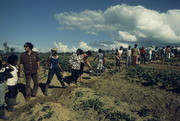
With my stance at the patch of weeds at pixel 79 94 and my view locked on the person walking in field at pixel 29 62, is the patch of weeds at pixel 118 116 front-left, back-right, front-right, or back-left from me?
back-left

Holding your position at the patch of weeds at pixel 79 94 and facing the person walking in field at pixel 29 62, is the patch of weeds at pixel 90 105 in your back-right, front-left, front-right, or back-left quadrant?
back-left

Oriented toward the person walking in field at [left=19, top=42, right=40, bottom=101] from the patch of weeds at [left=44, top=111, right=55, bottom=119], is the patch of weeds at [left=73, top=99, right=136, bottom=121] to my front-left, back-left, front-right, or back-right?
back-right

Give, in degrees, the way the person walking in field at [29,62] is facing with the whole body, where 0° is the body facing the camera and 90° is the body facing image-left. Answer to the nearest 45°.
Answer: approximately 0°

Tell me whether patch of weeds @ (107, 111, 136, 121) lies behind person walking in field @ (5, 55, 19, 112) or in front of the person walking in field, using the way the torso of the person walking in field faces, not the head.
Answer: in front

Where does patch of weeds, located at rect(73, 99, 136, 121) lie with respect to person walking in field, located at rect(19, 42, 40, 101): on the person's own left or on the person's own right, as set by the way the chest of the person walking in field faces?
on the person's own left
